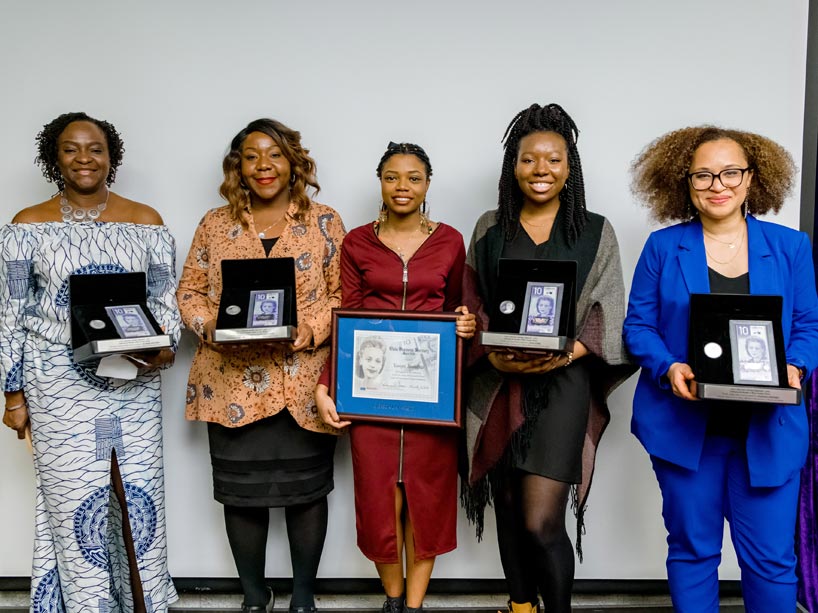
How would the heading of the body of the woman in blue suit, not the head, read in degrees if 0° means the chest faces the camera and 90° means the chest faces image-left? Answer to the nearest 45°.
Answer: approximately 0°

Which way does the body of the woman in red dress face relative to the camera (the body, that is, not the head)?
toward the camera

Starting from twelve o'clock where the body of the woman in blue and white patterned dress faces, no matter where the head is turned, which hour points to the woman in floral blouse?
The woman in floral blouse is roughly at 10 o'clock from the woman in blue and white patterned dress.

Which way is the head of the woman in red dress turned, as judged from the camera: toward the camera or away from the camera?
toward the camera

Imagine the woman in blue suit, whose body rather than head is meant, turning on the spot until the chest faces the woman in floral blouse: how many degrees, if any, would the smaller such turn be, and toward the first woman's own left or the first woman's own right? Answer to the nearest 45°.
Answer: approximately 90° to the first woman's own right

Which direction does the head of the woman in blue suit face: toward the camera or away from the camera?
toward the camera

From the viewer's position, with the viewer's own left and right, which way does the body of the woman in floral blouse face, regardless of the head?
facing the viewer

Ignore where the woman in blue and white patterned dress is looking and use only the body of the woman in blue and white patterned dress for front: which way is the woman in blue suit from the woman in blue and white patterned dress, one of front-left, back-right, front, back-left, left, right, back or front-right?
front-left

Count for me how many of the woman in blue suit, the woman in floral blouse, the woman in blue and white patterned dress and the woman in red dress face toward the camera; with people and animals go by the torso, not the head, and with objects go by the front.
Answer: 4

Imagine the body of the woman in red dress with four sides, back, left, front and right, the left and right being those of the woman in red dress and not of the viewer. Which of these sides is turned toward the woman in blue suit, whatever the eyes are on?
left

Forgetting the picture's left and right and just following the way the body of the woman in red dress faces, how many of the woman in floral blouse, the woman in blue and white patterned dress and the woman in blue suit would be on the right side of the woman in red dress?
2
